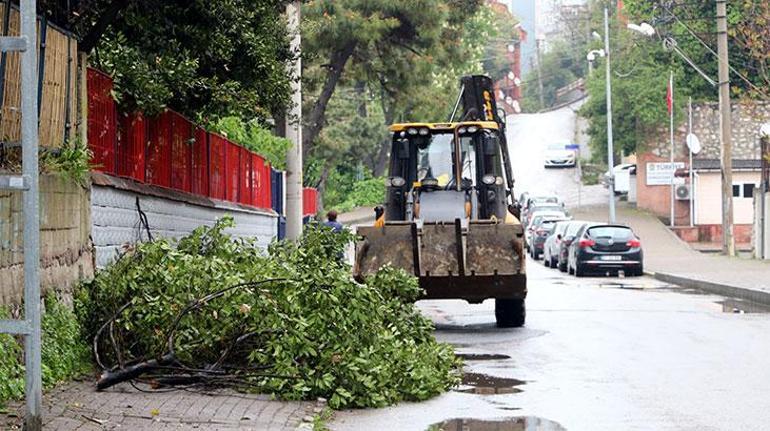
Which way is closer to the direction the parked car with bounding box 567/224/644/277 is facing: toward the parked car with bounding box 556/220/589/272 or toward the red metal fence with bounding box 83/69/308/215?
the parked car

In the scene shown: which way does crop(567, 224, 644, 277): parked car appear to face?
away from the camera

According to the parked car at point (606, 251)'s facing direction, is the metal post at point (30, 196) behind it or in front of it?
behind

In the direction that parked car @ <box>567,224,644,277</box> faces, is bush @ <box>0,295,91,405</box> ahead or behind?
behind

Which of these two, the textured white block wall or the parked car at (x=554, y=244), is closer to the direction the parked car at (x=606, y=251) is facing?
the parked car

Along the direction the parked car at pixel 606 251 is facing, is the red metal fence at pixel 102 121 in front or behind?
behind

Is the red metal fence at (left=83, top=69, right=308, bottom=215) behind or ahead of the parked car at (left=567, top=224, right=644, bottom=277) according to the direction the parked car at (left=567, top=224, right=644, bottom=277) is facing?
behind

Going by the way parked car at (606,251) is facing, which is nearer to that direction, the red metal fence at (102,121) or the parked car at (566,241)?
the parked car
